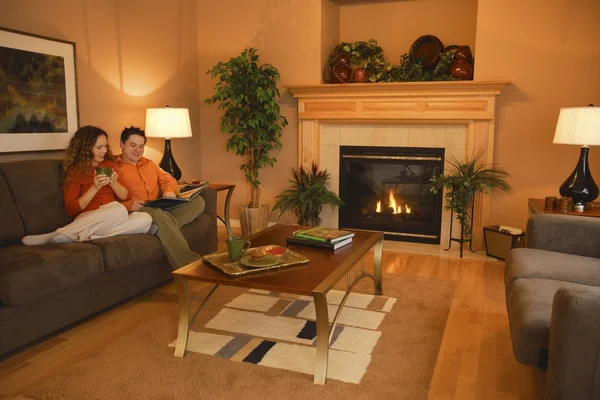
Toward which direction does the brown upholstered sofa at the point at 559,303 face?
to the viewer's left

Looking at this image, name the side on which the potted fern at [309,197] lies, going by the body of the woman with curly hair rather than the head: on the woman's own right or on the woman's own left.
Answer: on the woman's own left

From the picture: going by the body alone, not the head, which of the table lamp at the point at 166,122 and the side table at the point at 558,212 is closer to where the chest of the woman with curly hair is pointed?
the side table

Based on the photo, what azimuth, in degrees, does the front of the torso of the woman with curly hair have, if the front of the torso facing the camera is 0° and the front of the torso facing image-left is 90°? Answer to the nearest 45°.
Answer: approximately 315°

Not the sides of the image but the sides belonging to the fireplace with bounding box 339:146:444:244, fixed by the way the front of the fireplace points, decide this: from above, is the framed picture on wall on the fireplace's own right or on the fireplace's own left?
on the fireplace's own right

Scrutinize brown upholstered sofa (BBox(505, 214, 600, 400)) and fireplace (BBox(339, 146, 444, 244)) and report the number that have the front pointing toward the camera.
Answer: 1

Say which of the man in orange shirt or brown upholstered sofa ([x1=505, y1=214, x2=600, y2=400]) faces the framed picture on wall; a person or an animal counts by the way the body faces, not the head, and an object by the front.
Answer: the brown upholstered sofa

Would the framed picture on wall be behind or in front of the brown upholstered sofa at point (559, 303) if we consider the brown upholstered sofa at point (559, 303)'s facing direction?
in front

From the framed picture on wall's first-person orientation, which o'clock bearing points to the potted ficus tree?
The potted ficus tree is roughly at 10 o'clock from the framed picture on wall.

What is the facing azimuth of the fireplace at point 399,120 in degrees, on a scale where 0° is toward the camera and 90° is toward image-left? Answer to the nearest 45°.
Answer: approximately 0°

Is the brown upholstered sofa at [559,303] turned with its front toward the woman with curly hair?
yes
